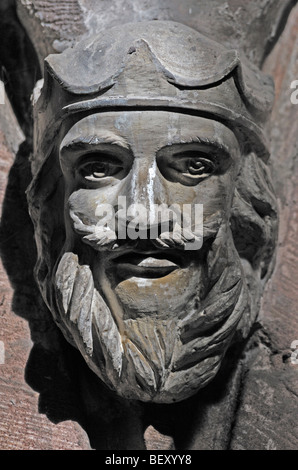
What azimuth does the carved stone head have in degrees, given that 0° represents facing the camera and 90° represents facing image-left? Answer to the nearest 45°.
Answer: approximately 0°
